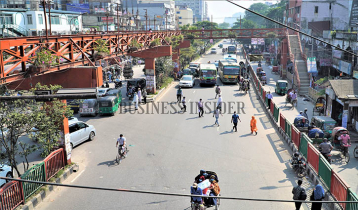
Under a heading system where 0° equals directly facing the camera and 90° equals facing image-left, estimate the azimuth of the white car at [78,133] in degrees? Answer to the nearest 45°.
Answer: approximately 225°

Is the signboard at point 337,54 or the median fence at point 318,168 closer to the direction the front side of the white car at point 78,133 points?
the signboard

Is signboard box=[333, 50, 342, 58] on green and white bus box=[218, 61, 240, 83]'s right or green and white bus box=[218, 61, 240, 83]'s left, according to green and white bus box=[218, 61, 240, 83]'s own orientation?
on its left

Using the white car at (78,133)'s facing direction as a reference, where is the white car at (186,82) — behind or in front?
in front

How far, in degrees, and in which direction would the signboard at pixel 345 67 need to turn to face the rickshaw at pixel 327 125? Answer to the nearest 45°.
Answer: approximately 45° to its left

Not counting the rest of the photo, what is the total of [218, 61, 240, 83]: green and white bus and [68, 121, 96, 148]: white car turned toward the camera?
1

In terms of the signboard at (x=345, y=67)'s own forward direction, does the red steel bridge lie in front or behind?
in front

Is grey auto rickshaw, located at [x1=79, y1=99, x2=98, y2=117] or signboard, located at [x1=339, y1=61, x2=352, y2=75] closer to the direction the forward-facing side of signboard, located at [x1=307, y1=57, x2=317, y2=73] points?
the grey auto rickshaw

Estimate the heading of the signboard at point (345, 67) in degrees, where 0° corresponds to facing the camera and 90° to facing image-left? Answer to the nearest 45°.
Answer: approximately 45°
